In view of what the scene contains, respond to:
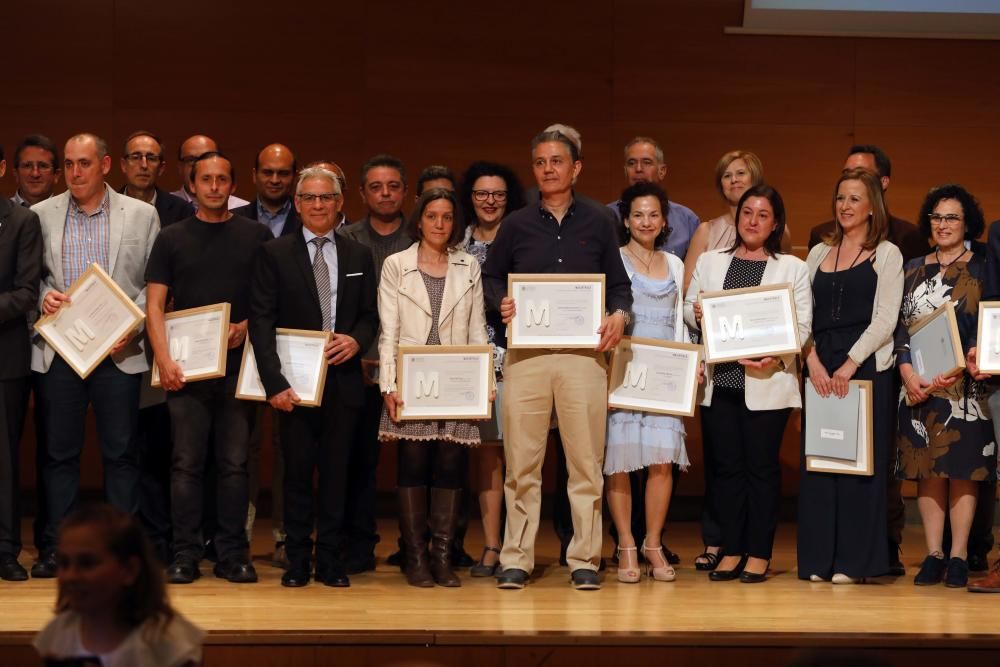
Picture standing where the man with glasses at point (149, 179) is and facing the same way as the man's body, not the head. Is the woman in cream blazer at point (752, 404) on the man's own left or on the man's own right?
on the man's own left

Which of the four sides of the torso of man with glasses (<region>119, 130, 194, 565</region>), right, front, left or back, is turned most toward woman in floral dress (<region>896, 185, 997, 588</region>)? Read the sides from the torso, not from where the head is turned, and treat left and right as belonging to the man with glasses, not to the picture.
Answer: left

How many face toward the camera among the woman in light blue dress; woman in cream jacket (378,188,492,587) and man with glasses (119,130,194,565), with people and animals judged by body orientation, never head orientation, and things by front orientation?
3

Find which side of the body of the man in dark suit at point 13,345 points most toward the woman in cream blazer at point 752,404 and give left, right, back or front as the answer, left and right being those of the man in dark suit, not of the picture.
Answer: left

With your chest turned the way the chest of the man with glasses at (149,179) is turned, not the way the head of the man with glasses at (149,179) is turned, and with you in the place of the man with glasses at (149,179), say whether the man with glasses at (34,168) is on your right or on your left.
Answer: on your right

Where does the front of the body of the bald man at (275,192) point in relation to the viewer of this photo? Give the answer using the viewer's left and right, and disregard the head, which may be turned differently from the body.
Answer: facing the viewer

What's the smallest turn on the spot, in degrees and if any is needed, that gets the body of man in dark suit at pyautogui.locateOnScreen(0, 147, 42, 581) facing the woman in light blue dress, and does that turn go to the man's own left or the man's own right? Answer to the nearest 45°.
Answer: approximately 90° to the man's own left

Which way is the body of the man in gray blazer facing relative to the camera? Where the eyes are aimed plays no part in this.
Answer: toward the camera

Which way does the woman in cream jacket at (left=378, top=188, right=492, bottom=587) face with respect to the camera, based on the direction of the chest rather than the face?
toward the camera

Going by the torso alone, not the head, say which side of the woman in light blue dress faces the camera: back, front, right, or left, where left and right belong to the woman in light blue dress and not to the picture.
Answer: front
